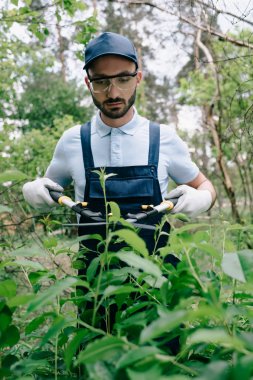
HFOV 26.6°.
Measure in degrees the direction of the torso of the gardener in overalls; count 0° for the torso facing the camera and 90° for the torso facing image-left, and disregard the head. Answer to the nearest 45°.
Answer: approximately 0°

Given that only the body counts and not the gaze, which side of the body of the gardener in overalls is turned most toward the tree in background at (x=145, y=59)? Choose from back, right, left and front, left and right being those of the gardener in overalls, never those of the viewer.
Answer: back
